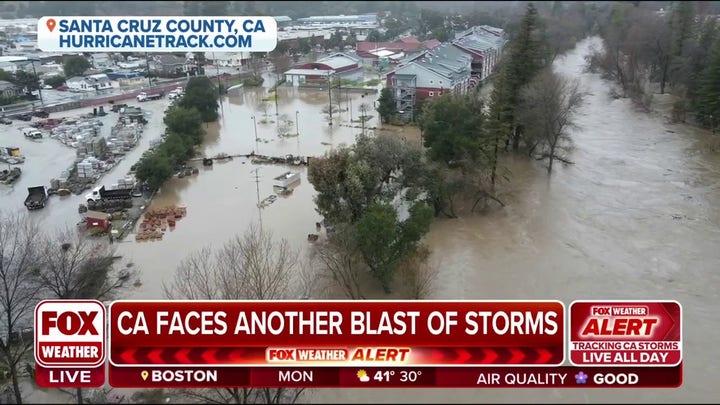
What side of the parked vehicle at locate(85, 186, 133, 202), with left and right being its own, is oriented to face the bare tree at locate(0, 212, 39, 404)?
left

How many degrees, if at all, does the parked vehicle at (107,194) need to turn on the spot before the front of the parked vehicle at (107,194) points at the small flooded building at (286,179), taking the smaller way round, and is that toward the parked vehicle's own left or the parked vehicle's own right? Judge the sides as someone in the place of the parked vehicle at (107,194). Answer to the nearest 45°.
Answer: approximately 180°

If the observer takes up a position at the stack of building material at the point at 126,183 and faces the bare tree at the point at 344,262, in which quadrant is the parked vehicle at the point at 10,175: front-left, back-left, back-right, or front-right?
back-right

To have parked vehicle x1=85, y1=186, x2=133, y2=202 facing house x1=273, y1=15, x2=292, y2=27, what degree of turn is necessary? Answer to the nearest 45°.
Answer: approximately 135° to its right

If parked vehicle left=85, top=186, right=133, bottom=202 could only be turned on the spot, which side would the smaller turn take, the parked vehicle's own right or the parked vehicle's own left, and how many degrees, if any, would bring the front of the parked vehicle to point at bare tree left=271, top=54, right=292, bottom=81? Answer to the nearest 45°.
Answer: approximately 135° to the parked vehicle's own right

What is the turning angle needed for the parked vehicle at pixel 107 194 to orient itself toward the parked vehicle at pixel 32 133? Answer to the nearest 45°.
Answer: approximately 90° to its right

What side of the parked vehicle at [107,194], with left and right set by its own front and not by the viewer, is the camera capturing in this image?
left

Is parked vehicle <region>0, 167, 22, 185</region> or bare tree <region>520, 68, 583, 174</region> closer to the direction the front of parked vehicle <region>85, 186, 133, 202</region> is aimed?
the parked vehicle

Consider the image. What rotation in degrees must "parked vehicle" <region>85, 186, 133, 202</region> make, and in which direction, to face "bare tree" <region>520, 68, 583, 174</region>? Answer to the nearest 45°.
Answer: approximately 180°

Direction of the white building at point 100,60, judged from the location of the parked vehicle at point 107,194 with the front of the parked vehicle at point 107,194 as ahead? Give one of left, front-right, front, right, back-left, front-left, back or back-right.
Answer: right
